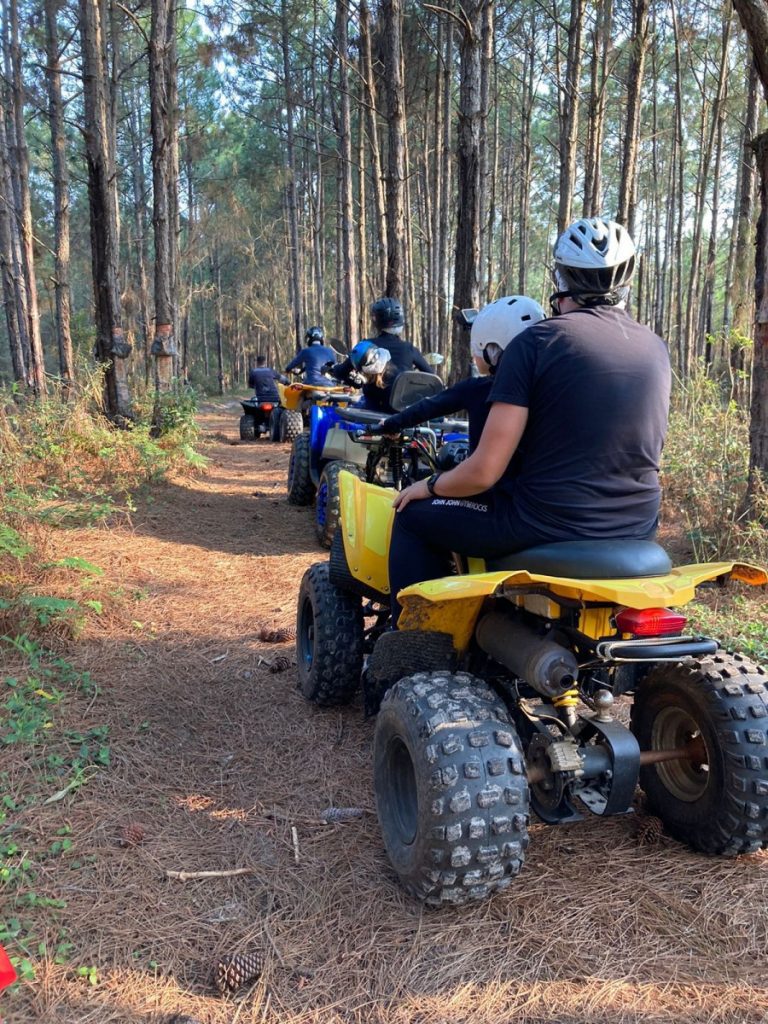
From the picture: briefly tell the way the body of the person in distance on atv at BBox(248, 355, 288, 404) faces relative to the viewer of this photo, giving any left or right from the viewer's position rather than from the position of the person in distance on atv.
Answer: facing away from the viewer

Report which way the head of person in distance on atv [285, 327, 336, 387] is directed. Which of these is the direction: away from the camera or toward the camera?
away from the camera

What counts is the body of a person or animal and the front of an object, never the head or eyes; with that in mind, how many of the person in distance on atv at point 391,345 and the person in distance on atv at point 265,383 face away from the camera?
2

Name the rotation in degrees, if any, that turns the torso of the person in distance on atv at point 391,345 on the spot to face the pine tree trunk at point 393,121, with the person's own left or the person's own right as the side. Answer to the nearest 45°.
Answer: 0° — they already face it

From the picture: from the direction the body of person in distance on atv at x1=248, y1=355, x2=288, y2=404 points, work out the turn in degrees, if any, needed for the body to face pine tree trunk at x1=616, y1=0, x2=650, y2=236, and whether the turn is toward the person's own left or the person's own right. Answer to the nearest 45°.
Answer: approximately 135° to the person's own right

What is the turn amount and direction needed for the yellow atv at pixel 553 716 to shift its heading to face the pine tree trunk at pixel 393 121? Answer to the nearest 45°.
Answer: approximately 45° to its right

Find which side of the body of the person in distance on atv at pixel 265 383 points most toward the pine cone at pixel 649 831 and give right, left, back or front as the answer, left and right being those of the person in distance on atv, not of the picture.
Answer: back

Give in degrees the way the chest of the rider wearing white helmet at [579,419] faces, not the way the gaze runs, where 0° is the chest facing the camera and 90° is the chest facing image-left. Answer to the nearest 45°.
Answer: approximately 135°

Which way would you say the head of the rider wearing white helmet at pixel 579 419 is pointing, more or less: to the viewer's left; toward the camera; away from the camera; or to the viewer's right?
away from the camera

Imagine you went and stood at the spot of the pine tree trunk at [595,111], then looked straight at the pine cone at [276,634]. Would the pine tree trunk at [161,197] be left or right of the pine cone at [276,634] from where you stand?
right

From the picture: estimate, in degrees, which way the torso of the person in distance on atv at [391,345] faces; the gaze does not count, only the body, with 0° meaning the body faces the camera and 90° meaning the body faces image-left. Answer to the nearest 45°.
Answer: approximately 180°
